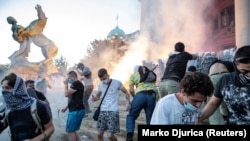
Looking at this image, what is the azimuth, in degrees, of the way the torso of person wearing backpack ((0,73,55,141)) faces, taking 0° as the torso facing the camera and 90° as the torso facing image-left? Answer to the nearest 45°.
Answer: approximately 45°

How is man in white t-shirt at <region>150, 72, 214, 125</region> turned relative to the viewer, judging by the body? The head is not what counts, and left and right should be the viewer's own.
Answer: facing the viewer and to the right of the viewer

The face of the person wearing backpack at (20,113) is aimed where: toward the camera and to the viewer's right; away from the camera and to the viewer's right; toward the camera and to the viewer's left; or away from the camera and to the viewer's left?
toward the camera and to the viewer's left

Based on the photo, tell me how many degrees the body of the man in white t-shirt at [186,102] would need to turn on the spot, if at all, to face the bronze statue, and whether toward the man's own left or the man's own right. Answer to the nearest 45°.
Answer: approximately 180°

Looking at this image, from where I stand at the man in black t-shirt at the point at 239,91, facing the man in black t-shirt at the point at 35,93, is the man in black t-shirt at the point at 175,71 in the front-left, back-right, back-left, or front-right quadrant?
front-right
